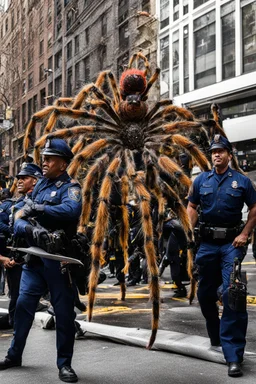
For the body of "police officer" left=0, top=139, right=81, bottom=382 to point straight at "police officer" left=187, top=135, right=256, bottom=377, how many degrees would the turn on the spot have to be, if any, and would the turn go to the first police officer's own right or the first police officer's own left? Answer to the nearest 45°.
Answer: approximately 135° to the first police officer's own left

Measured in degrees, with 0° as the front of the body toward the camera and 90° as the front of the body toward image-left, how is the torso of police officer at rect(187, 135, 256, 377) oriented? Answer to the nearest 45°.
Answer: approximately 0°

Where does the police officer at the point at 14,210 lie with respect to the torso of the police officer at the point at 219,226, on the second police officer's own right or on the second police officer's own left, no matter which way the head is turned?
on the second police officer's own right

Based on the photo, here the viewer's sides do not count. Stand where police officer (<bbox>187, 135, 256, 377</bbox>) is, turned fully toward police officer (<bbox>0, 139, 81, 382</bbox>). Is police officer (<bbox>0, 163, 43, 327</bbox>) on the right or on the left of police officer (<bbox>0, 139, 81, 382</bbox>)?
right

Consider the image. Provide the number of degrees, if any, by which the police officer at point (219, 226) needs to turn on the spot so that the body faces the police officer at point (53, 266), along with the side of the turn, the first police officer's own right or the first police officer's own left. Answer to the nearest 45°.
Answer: approximately 45° to the first police officer's own right

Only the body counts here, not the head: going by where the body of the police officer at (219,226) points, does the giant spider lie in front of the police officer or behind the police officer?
behind

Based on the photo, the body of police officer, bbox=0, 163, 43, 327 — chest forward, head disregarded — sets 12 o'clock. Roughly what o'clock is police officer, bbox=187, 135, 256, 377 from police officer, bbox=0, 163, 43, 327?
police officer, bbox=187, 135, 256, 377 is roughly at 9 o'clock from police officer, bbox=0, 163, 43, 327.

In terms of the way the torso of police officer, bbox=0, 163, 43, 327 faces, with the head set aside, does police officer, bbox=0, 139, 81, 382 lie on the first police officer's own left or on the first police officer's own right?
on the first police officer's own left
